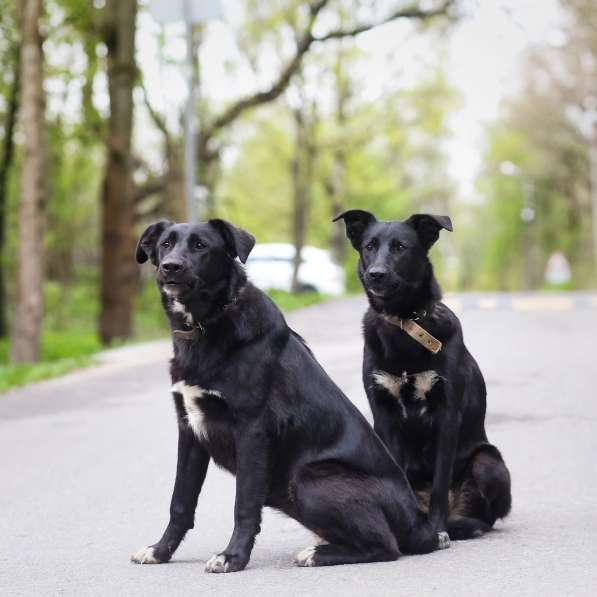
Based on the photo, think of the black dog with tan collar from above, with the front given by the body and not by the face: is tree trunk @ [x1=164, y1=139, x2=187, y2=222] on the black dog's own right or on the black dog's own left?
on the black dog's own right

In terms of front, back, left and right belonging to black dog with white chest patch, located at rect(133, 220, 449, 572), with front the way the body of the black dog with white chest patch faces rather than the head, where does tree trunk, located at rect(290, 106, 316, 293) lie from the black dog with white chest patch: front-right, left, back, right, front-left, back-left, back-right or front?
back-right

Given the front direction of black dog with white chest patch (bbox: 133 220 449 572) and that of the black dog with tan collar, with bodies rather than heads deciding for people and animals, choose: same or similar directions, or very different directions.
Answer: same or similar directions

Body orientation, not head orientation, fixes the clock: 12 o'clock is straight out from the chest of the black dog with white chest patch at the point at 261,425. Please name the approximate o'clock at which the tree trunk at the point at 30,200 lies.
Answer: The tree trunk is roughly at 4 o'clock from the black dog with white chest patch.

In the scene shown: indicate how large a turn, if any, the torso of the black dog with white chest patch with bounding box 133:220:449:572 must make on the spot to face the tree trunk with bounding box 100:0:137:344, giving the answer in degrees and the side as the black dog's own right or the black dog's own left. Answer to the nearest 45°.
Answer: approximately 135° to the black dog's own right

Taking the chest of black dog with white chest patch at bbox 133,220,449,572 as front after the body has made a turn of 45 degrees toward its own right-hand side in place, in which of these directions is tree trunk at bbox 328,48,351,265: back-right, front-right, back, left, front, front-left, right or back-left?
right

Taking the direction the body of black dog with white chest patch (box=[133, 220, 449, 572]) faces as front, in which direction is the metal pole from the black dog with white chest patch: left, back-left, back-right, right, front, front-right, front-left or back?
back-right

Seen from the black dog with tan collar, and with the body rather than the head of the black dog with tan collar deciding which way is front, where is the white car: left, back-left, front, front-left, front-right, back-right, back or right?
back-right

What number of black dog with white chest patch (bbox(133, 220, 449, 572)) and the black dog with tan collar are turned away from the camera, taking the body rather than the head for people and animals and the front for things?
0

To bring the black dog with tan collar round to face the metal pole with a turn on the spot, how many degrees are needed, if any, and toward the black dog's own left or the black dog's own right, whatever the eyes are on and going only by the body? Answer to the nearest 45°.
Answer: approximately 135° to the black dog's own right

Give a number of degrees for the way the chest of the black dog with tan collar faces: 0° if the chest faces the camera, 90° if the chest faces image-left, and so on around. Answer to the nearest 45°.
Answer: approximately 45°

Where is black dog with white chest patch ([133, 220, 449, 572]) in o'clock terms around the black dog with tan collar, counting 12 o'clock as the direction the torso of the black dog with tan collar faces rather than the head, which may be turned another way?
The black dog with white chest patch is roughly at 12 o'clock from the black dog with tan collar.

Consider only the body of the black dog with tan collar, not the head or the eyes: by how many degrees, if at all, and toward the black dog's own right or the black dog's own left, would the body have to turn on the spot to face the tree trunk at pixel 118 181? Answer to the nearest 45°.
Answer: approximately 135° to the black dog's own right

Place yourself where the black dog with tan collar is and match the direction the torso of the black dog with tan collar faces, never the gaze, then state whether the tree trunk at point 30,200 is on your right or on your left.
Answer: on your right

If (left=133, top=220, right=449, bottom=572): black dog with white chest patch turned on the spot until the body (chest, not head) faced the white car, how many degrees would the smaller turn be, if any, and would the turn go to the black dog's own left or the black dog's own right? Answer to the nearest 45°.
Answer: approximately 135° to the black dog's own right

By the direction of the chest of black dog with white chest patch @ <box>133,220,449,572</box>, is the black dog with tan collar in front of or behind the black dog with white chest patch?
behind

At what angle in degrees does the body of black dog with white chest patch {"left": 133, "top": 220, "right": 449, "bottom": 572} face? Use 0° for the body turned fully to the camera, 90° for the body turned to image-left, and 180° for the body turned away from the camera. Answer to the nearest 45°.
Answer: approximately 45°
